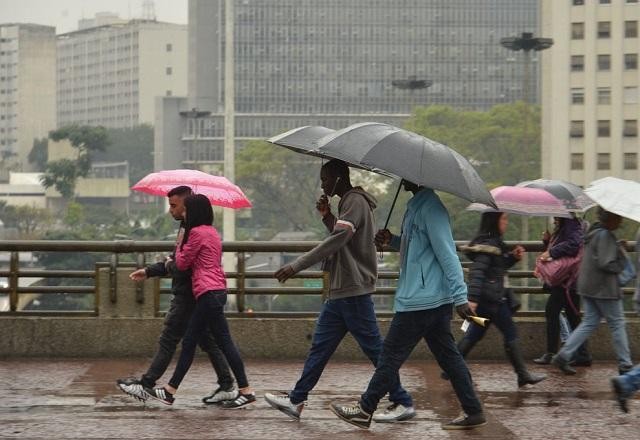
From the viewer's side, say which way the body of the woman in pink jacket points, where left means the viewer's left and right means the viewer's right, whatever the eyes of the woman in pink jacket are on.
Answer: facing to the left of the viewer

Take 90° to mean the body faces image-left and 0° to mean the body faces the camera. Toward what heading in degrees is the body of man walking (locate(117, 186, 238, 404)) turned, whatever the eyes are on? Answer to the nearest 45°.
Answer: approximately 90°

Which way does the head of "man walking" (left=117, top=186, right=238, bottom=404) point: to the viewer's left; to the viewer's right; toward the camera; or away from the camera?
to the viewer's left

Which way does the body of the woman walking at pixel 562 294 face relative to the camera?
to the viewer's left

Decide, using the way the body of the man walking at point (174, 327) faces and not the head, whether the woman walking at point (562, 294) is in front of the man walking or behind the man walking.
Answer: behind

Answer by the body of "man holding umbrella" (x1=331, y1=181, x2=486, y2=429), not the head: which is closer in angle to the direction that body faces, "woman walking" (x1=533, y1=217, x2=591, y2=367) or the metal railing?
the metal railing

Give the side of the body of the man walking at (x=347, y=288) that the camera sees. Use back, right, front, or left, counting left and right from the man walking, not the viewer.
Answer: left
